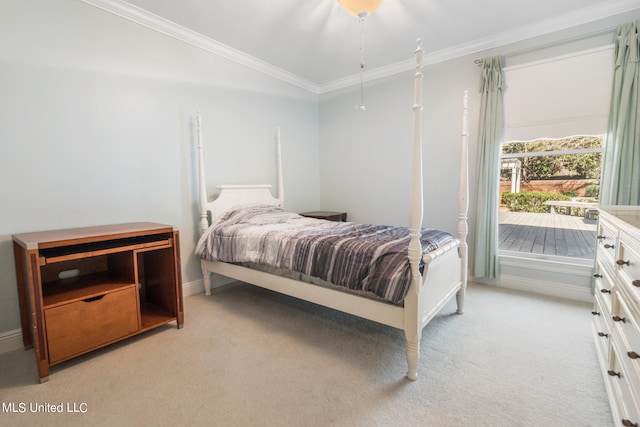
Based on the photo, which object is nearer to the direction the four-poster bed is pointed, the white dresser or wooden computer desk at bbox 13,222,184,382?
the white dresser

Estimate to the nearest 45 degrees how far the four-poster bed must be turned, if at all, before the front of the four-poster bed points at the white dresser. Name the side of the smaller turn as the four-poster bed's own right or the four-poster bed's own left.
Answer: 0° — it already faces it

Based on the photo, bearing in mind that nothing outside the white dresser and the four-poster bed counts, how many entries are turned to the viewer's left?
1

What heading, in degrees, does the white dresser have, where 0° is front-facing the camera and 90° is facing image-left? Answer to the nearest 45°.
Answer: approximately 90°

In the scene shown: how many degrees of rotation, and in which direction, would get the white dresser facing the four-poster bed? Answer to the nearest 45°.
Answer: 0° — it already faces it

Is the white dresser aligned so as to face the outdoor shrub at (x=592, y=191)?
no

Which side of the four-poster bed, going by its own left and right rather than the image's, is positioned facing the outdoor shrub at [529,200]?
left

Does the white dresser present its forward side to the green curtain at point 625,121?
no

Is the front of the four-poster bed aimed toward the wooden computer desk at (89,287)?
no

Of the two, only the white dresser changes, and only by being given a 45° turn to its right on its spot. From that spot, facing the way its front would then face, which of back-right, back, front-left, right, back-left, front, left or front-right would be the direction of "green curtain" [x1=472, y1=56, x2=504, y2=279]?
front

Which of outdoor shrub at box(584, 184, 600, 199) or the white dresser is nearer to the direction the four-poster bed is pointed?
the white dresser

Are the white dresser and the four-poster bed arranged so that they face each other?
yes

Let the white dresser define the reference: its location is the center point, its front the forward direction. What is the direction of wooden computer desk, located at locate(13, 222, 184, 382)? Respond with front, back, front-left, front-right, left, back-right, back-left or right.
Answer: front-left

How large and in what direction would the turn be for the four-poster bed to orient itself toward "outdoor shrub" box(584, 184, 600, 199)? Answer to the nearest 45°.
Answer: approximately 90° to its left

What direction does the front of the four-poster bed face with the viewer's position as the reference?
facing the viewer and to the right of the viewer

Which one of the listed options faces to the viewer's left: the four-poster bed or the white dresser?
the white dresser
